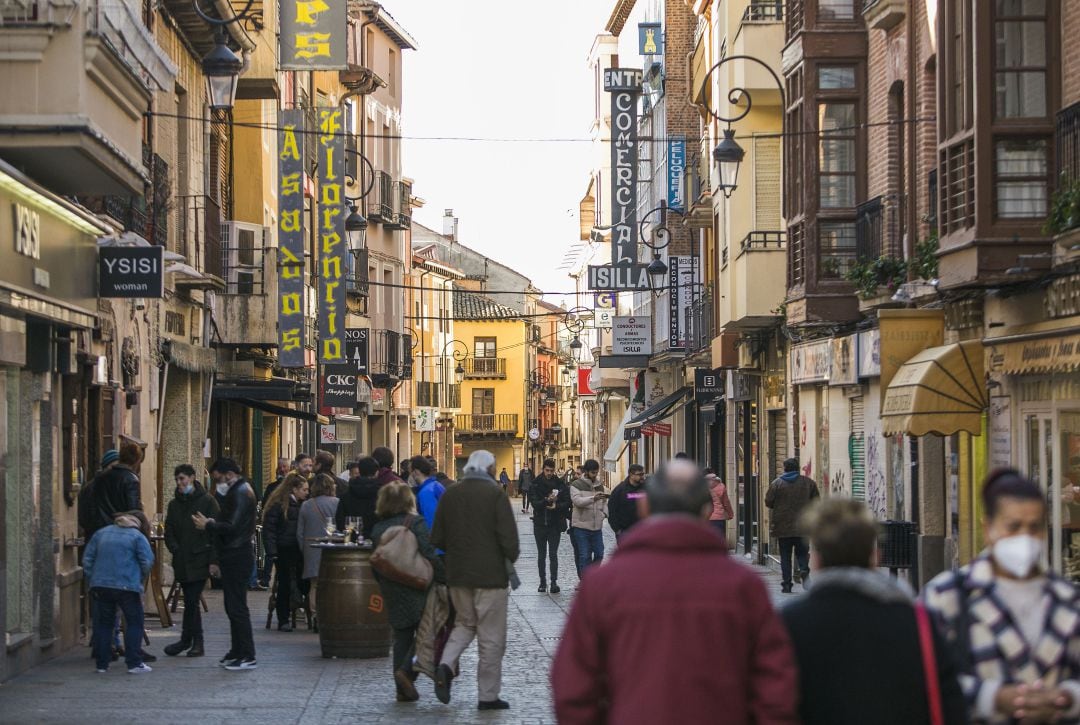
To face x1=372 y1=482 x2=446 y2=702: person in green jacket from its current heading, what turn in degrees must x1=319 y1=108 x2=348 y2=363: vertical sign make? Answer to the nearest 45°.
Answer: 0° — it already faces them

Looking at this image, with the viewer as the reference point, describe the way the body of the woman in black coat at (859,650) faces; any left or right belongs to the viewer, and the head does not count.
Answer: facing away from the viewer

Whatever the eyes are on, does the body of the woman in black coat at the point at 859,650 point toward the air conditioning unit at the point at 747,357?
yes

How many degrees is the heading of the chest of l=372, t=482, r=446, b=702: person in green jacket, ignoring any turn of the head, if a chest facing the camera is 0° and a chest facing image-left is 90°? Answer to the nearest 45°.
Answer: approximately 180°

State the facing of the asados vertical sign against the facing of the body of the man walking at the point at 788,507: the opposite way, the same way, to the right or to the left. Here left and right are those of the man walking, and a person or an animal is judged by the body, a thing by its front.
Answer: the opposite way

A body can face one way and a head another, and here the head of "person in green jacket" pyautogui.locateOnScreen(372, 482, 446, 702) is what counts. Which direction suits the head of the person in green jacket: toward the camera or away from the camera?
away from the camera

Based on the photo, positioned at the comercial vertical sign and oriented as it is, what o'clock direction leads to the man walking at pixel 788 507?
The man walking is roughly at 12 o'clock from the comercial vertical sign.

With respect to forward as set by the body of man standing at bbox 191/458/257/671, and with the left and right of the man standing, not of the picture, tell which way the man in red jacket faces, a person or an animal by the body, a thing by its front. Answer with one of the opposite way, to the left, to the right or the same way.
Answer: to the right

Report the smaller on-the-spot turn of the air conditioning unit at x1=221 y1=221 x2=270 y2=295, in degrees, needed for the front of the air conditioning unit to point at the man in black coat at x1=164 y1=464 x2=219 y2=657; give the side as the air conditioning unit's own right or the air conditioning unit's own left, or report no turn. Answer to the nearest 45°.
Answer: approximately 45° to the air conditioning unit's own right
